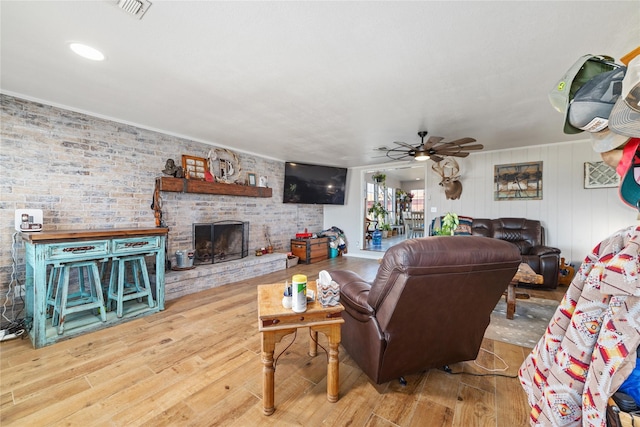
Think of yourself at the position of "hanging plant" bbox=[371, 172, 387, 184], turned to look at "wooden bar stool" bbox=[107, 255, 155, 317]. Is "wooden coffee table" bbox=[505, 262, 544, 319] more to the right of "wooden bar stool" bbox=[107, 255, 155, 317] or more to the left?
left

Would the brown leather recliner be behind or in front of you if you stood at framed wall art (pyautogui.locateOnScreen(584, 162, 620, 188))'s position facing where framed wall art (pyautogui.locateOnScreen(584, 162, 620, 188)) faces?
in front

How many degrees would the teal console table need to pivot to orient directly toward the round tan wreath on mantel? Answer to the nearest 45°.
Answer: approximately 90° to its left

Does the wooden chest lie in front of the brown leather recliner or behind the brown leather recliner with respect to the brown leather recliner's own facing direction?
in front

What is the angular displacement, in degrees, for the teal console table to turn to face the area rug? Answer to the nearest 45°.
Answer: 0° — it already faces it

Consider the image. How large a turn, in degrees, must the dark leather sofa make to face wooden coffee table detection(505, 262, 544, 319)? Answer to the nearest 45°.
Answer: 0° — it already faces it

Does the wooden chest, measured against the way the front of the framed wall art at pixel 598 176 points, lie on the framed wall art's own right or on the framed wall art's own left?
on the framed wall art's own right

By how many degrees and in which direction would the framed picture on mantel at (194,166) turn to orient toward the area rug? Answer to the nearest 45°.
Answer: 0° — it already faces it

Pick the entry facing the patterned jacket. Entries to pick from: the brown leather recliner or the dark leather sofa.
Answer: the dark leather sofa

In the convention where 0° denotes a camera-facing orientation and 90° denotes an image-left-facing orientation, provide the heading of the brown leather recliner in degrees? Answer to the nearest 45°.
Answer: approximately 135°

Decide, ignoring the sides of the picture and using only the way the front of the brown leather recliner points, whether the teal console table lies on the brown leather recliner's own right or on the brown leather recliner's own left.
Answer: on the brown leather recliner's own left
